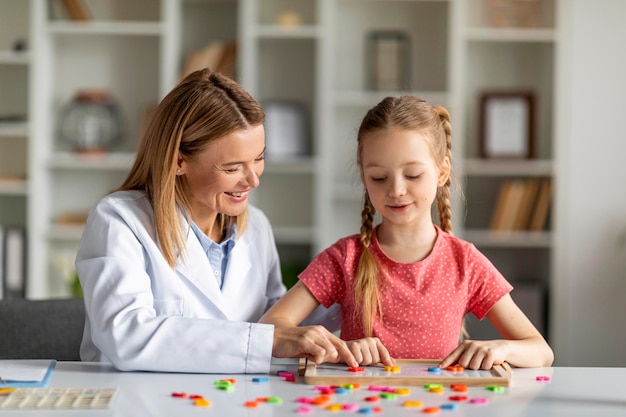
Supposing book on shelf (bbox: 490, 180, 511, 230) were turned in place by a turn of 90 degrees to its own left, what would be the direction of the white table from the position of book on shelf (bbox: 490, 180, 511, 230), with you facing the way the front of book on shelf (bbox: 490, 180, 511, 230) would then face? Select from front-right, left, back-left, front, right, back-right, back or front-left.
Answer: right

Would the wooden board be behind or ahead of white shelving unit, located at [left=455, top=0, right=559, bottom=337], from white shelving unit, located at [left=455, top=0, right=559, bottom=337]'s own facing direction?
ahead

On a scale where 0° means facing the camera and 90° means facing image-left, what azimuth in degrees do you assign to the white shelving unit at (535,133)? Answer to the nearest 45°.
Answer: approximately 0°

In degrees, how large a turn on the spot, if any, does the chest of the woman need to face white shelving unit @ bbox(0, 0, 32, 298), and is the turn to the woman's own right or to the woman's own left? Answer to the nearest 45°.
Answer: approximately 135° to the woman's own left

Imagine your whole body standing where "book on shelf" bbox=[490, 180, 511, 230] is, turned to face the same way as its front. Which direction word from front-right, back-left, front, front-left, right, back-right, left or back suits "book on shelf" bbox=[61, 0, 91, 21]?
right

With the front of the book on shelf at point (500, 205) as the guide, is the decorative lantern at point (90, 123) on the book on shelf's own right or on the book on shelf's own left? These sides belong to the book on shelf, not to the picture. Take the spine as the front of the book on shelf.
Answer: on the book on shelf's own right

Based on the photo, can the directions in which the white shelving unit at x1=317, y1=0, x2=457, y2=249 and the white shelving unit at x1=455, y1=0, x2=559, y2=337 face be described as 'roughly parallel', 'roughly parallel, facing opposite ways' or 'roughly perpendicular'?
roughly parallel

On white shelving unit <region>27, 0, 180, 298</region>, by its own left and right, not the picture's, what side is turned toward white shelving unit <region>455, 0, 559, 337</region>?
left

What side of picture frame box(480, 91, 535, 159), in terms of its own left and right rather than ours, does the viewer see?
front

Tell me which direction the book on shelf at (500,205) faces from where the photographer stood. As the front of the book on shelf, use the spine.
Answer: facing the viewer

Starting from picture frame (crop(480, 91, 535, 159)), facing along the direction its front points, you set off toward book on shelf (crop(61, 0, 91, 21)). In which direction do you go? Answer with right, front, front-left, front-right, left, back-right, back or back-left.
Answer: right

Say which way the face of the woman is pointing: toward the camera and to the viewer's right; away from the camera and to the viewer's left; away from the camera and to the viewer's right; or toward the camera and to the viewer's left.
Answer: toward the camera and to the viewer's right

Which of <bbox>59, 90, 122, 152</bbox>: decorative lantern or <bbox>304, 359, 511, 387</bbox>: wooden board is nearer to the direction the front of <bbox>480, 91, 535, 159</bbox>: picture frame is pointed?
the wooden board

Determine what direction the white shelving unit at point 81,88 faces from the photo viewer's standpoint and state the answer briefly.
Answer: facing the viewer

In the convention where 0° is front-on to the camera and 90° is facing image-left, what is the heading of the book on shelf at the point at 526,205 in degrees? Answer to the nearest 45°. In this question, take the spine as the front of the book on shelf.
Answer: approximately 0°
